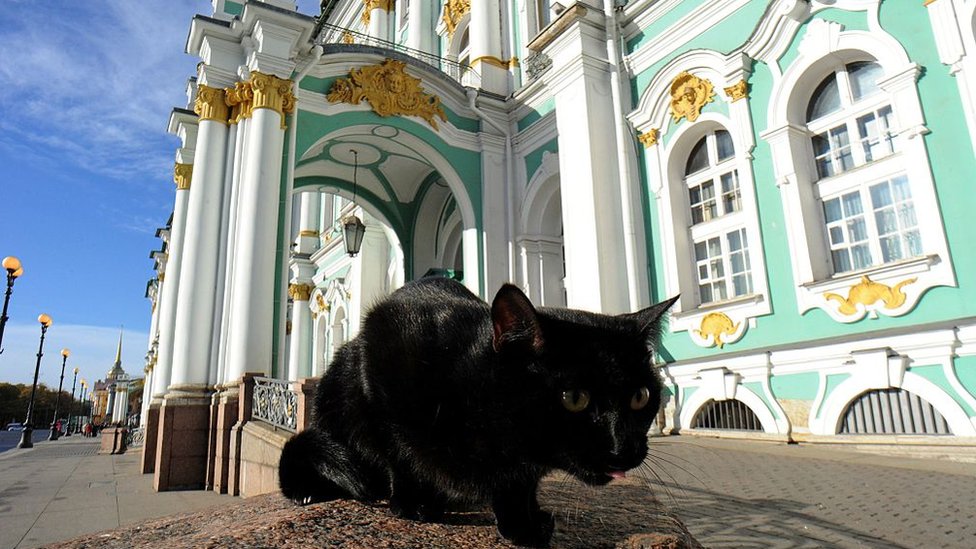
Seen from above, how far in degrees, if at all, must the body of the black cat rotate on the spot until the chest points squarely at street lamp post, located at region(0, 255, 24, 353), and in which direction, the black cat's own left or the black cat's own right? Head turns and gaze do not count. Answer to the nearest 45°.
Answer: approximately 180°

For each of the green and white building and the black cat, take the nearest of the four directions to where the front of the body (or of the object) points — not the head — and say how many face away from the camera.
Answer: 0

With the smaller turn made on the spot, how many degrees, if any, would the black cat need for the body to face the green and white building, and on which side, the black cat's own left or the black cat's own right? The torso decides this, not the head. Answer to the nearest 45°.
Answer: approximately 90° to the black cat's own left

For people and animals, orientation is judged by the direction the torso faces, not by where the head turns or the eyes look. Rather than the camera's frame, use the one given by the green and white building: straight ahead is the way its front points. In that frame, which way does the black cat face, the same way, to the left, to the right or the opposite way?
to the left

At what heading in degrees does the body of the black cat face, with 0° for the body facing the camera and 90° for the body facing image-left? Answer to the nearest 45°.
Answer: approximately 315°

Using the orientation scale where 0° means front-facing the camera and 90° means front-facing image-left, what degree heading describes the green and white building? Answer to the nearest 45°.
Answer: approximately 45°

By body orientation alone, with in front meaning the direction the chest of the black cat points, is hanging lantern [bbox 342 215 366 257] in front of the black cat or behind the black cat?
behind

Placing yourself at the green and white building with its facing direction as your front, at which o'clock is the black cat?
The black cat is roughly at 11 o'clock from the green and white building.

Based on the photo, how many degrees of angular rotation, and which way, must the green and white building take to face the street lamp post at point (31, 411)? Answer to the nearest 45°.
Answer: approximately 90° to its right

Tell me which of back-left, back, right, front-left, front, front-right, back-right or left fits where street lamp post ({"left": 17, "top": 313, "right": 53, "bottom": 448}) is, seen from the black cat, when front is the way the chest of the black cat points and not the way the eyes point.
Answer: back

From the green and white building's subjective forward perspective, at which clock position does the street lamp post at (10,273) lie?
The street lamp post is roughly at 2 o'clock from the green and white building.
